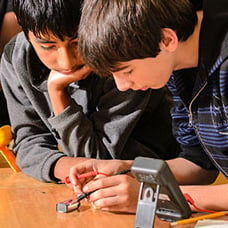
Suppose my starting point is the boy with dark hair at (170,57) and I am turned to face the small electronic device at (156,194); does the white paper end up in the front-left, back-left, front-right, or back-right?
front-left

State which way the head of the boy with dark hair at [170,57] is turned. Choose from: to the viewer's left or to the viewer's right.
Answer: to the viewer's left

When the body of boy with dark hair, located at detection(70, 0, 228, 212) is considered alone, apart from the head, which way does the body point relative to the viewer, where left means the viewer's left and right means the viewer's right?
facing the viewer and to the left of the viewer

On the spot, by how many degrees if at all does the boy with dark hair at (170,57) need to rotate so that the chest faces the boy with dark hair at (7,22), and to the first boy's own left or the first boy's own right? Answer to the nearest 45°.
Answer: approximately 90° to the first boy's own right

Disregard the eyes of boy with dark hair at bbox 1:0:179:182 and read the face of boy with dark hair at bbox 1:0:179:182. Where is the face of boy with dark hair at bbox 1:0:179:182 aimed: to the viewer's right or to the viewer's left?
to the viewer's right
